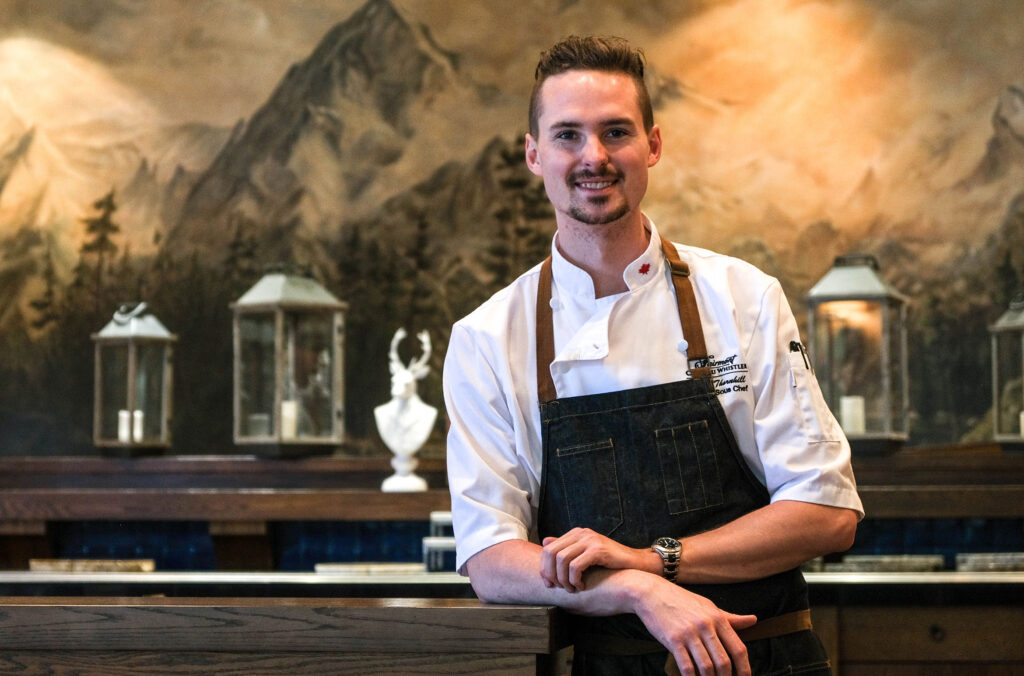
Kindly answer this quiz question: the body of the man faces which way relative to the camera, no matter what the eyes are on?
toward the camera

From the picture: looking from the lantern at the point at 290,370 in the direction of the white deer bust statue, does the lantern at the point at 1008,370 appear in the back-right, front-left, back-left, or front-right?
front-left

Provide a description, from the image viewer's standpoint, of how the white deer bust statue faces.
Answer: facing the viewer

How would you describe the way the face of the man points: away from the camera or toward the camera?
toward the camera

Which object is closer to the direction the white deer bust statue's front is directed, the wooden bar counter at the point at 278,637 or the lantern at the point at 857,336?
the wooden bar counter

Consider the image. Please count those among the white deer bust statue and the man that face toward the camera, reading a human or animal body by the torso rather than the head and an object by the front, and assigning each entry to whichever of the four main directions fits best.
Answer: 2

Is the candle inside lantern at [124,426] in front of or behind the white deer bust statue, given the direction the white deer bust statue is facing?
behind

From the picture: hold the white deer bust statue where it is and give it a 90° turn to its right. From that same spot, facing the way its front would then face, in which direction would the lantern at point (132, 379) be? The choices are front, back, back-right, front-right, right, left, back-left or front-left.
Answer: front-right

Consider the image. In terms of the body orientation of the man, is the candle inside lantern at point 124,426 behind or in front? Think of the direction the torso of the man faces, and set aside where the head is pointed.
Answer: behind

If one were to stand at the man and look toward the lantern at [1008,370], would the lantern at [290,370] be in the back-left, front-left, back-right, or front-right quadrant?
front-left

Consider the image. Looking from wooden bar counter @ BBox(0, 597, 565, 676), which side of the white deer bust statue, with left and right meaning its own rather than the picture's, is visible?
front

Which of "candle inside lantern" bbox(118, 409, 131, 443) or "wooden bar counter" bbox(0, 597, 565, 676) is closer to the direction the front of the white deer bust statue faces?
the wooden bar counter

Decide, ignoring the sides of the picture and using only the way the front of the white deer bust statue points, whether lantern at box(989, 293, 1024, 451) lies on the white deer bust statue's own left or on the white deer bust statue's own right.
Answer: on the white deer bust statue's own left

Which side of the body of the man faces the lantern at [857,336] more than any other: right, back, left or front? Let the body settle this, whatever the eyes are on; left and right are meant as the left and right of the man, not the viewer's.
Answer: back

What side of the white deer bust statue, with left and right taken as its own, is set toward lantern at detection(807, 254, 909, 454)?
left
